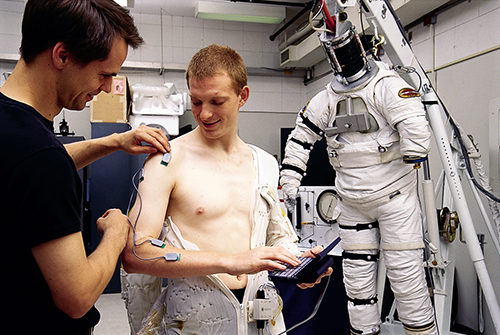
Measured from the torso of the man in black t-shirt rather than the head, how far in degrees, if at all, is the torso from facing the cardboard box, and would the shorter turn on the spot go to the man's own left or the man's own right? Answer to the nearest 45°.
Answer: approximately 90° to the man's own left

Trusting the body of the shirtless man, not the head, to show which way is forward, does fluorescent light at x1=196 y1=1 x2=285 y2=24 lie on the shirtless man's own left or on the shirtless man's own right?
on the shirtless man's own left

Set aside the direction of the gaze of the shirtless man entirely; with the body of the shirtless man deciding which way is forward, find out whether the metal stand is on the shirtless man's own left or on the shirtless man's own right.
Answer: on the shirtless man's own left

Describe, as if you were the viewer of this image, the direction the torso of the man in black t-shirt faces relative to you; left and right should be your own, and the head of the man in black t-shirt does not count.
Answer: facing to the right of the viewer

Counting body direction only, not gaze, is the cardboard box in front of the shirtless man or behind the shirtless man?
behind

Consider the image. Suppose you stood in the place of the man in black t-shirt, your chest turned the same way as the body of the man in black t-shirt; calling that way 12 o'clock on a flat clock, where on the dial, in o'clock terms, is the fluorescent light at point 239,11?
The fluorescent light is roughly at 10 o'clock from the man in black t-shirt.

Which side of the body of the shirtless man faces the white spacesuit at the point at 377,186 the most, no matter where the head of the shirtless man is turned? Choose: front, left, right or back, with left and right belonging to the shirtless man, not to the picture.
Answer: left

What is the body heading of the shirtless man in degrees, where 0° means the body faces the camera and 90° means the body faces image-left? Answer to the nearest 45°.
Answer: approximately 315°

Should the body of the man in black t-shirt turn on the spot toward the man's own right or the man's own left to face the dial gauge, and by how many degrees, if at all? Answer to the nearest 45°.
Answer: approximately 45° to the man's own left

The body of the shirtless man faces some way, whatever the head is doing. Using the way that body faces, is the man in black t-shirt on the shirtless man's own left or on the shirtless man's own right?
on the shirtless man's own right
